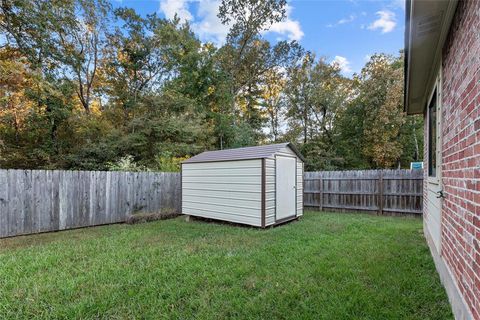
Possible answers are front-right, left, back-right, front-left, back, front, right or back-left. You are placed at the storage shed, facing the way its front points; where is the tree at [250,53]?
back-left

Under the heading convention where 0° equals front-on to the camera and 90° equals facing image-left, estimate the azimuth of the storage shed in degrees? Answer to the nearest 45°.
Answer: approximately 315°

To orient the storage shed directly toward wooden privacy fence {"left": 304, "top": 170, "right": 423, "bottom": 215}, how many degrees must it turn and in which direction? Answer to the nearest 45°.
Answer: approximately 90° to its left

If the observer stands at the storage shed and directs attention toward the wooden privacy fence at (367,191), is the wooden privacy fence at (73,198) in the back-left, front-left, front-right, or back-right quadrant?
back-left

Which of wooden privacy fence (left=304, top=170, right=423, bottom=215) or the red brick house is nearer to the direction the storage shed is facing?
the red brick house

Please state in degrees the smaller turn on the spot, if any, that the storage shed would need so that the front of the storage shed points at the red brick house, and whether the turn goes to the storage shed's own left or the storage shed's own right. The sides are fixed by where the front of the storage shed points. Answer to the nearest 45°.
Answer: approximately 45° to the storage shed's own right

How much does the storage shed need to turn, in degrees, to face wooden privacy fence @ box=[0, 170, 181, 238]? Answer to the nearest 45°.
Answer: approximately 135° to its right
